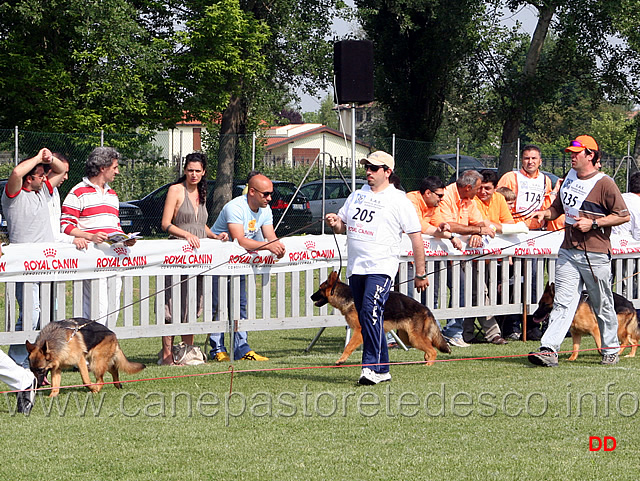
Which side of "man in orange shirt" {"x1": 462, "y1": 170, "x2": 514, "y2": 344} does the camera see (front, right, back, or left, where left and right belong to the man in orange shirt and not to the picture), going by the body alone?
front

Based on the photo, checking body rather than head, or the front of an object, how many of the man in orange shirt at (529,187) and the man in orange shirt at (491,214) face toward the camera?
2

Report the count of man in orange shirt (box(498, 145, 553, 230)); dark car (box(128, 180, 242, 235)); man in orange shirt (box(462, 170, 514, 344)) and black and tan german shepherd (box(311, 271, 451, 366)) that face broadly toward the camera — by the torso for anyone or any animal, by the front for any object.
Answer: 2

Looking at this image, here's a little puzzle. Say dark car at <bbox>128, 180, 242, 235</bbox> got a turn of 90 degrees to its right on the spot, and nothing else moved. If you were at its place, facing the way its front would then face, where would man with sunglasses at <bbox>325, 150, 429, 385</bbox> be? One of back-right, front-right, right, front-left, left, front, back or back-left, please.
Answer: back

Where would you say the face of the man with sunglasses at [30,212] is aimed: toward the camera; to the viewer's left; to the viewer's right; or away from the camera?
to the viewer's right

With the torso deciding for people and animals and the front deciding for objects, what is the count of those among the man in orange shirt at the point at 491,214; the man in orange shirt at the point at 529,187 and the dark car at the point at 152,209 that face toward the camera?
2

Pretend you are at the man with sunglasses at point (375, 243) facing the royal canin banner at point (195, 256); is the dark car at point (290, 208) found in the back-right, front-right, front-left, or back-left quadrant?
front-right

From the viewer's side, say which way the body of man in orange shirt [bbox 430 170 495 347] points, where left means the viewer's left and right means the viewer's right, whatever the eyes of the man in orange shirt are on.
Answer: facing the viewer and to the right of the viewer

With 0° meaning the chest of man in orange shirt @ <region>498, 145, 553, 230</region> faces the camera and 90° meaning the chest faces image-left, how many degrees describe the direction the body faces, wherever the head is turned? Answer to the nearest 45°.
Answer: approximately 0°

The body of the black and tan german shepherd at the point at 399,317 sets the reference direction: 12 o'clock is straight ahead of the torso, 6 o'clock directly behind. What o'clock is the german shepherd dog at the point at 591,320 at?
The german shepherd dog is roughly at 5 o'clock from the black and tan german shepherd.

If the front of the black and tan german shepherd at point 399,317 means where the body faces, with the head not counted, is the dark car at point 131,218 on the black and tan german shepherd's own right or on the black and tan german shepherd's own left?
on the black and tan german shepherd's own right

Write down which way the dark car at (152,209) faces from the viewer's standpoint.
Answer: facing to the left of the viewer

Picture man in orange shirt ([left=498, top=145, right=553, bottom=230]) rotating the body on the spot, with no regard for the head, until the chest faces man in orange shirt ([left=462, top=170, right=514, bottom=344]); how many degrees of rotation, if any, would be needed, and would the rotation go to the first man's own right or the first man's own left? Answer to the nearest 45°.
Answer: approximately 45° to the first man's own right

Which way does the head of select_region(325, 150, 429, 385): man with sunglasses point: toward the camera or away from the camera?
toward the camera

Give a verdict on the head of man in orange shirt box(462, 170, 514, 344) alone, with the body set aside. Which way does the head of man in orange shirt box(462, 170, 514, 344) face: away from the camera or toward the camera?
toward the camera

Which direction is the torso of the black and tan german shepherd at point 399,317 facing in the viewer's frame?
to the viewer's left

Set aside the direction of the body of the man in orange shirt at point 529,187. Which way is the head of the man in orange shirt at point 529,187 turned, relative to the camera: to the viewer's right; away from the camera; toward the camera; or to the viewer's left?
toward the camera

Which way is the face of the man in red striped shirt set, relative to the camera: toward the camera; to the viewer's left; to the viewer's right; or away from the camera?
to the viewer's right

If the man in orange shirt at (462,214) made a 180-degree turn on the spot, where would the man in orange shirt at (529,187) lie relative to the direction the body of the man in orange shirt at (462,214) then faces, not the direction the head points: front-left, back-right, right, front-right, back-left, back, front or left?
right
